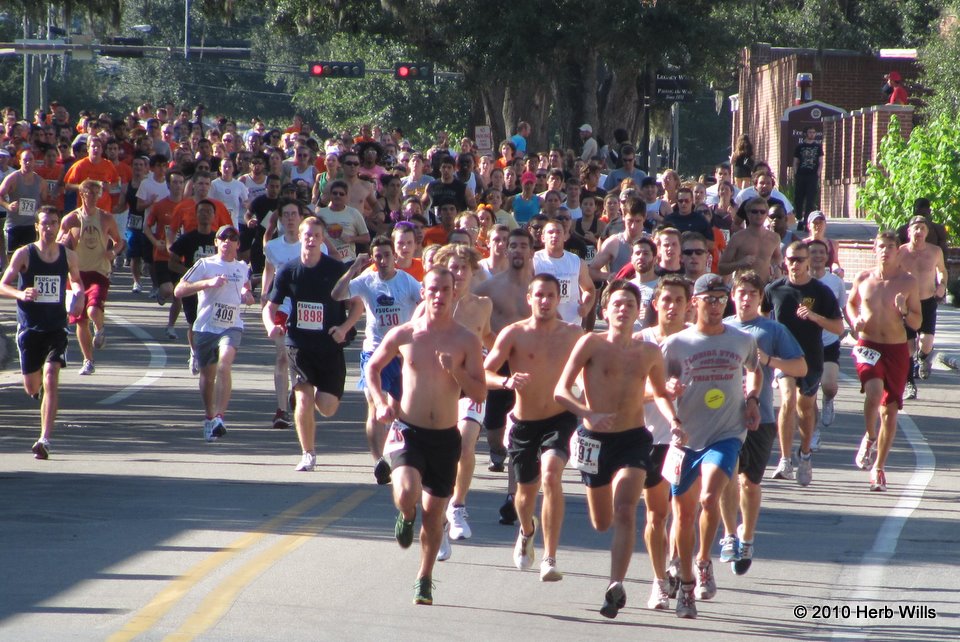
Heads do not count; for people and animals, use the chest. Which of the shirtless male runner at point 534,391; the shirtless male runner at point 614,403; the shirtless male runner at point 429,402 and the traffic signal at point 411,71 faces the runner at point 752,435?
the traffic signal

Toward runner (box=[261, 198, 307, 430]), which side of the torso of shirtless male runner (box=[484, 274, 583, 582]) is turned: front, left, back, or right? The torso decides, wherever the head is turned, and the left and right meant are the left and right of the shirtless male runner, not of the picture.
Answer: back

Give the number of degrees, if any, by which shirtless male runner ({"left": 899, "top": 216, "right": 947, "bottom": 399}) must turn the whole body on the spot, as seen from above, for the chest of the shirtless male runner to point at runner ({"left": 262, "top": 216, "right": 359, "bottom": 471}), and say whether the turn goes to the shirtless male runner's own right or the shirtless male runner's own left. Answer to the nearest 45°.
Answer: approximately 45° to the shirtless male runner's own right

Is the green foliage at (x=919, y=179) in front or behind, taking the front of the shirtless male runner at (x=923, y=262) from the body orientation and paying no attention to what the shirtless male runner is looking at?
behind

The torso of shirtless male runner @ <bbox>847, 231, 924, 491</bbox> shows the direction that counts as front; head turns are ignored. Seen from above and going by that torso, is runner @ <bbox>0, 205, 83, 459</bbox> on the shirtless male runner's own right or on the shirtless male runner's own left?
on the shirtless male runner's own right

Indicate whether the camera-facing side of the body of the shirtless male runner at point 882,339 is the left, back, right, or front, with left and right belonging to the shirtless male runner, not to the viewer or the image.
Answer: front

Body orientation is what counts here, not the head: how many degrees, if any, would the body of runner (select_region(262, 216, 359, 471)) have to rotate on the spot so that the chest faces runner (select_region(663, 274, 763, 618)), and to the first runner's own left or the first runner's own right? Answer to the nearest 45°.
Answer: approximately 45° to the first runner's own left

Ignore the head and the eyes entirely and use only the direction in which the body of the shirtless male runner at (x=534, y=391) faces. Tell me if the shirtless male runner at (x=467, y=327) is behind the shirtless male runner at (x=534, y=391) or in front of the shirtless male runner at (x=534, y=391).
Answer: behind

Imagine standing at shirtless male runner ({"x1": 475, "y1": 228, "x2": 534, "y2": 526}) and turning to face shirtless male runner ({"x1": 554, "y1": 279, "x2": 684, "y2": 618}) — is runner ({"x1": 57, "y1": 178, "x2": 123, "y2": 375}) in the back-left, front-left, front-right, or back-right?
back-right

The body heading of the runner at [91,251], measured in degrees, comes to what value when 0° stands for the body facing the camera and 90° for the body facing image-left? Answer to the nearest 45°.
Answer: approximately 0°

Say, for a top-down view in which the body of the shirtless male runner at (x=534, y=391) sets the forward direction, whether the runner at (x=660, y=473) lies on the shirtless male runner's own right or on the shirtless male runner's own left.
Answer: on the shirtless male runner's own left

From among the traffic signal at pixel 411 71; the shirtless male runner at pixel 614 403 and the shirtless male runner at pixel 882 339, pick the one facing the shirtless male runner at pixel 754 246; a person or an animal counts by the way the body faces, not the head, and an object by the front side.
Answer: the traffic signal

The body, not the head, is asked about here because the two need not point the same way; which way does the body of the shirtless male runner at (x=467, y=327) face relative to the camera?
toward the camera

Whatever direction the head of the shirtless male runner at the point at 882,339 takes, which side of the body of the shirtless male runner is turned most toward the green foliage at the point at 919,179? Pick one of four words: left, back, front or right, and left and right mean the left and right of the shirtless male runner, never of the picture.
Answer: back

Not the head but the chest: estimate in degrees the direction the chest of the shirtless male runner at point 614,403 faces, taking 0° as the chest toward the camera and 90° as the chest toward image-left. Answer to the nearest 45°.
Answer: approximately 0°

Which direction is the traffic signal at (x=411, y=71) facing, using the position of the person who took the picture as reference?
facing the viewer

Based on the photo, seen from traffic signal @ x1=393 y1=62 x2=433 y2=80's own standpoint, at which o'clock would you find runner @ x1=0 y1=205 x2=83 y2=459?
The runner is roughly at 12 o'clock from the traffic signal.

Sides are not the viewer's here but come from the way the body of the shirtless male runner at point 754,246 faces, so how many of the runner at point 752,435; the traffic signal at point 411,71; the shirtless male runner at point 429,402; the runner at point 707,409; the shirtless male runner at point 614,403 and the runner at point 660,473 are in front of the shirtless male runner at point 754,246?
5

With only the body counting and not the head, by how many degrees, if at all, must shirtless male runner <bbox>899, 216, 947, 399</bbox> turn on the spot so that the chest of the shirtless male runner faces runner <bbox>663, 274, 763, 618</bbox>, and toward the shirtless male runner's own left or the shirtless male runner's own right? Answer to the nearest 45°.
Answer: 0° — they already face them
